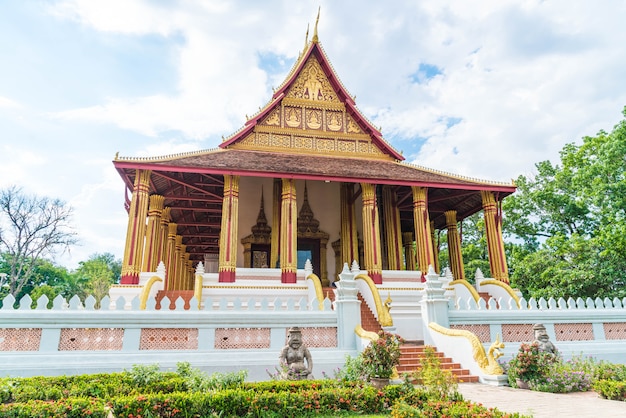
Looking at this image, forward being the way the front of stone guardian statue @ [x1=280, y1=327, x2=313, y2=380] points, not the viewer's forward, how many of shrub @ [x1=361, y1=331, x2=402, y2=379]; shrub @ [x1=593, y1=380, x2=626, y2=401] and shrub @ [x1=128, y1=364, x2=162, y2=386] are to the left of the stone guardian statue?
2

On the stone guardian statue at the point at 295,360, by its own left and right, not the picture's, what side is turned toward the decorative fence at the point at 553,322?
left

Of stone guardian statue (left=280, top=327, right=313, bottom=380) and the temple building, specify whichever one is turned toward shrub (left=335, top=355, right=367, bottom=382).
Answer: the temple building

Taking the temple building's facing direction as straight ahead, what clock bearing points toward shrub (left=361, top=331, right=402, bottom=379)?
The shrub is roughly at 12 o'clock from the temple building.

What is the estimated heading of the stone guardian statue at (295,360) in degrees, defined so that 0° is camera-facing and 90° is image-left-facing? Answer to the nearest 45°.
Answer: approximately 0°

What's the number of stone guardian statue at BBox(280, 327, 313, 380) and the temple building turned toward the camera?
2
